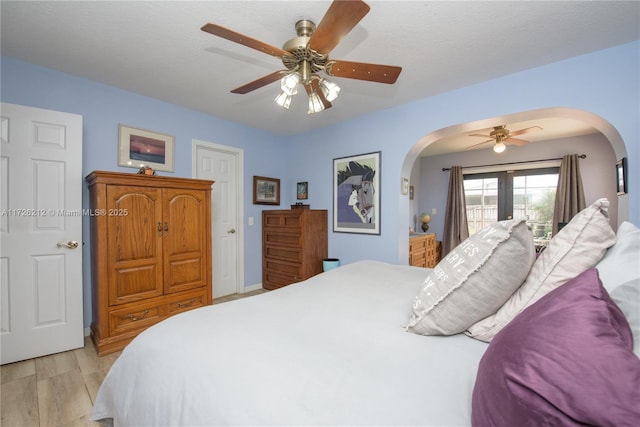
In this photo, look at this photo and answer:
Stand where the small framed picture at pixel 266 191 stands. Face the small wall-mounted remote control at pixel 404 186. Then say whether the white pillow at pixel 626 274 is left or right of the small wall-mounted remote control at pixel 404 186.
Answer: right

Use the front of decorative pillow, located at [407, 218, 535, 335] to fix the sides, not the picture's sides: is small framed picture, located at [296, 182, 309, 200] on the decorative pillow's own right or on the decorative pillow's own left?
on the decorative pillow's own right

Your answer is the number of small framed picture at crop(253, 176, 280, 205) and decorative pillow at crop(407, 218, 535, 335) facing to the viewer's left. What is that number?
1

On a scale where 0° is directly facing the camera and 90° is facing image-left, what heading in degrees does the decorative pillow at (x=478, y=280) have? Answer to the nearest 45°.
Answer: approximately 90°

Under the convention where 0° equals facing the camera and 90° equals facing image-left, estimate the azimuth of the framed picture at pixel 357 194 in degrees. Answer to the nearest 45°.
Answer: approximately 45°

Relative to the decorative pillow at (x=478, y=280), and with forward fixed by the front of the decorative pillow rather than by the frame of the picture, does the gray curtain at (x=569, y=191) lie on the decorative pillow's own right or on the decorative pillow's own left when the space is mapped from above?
on the decorative pillow's own right

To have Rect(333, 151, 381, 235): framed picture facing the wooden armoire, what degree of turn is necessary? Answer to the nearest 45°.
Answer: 0° — it already faces it

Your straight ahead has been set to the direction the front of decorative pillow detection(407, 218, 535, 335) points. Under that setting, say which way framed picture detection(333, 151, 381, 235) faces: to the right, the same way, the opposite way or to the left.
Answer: to the left

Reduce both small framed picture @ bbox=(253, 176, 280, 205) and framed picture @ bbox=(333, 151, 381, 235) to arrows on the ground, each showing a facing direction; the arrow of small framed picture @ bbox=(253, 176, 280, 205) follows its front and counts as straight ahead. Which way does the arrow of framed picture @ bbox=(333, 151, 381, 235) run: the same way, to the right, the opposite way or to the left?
to the right

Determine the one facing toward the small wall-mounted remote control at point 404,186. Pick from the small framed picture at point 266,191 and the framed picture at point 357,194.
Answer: the small framed picture at point 266,191
